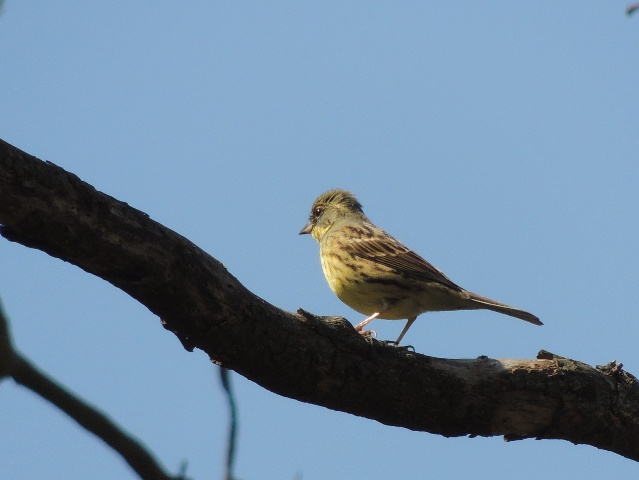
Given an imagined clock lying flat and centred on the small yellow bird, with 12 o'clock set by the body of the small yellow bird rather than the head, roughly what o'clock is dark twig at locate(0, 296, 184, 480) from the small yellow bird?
The dark twig is roughly at 12 o'clock from the small yellow bird.

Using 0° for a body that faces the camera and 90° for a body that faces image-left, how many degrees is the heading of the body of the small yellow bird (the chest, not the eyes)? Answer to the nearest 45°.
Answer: approximately 90°
